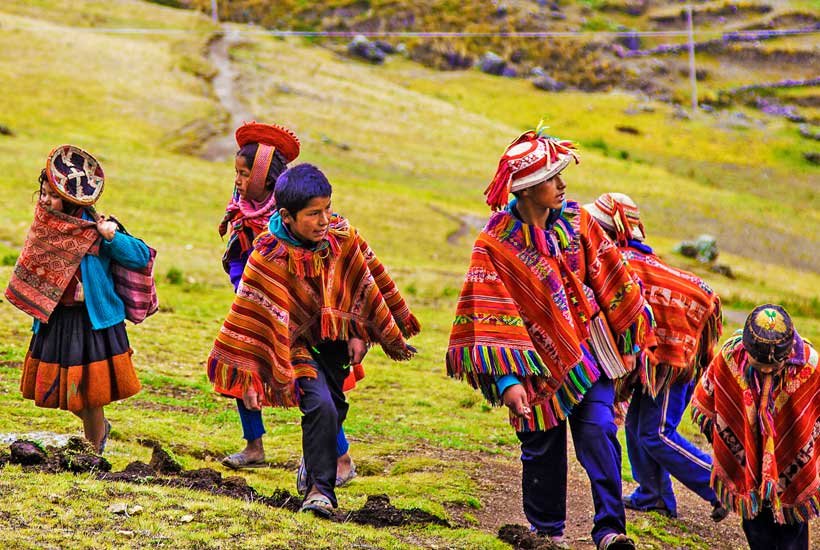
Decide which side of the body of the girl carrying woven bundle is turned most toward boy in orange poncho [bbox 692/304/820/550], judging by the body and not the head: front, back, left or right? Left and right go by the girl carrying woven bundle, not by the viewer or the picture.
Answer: left

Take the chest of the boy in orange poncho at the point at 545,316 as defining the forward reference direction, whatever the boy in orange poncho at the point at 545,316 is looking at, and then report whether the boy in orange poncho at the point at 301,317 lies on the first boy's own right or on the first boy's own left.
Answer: on the first boy's own right

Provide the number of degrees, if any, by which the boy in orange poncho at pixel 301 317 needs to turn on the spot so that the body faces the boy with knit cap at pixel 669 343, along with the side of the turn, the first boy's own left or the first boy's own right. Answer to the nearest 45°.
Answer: approximately 90° to the first boy's own left

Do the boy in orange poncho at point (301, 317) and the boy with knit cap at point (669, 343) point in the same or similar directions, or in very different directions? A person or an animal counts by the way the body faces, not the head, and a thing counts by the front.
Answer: very different directions

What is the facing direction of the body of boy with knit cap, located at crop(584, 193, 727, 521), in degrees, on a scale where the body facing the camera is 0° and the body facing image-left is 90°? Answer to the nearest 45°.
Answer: approximately 90°

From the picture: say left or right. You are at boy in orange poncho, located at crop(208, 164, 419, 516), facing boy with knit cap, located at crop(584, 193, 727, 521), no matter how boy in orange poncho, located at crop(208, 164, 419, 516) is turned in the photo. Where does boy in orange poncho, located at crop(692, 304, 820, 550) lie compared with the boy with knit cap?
right
